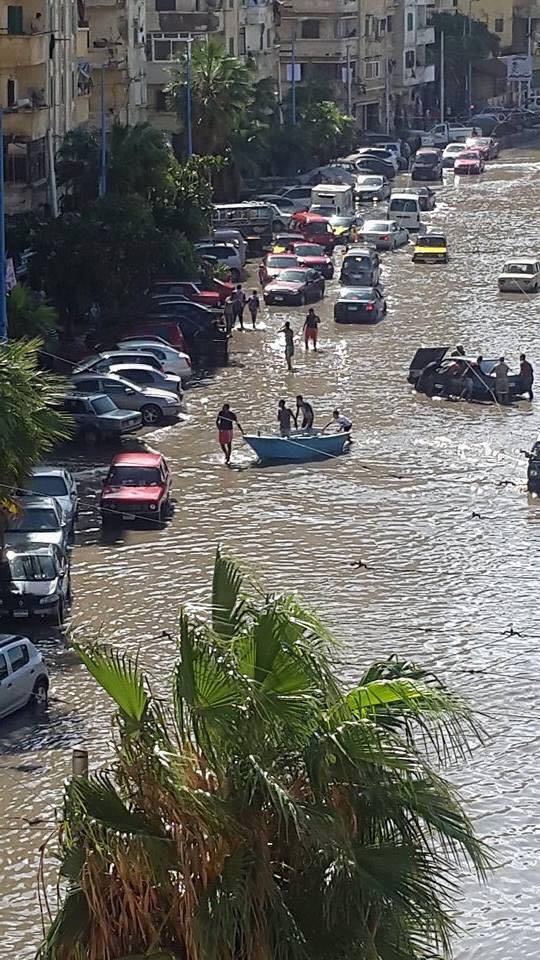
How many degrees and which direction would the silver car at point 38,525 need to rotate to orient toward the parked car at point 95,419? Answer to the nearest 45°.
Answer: approximately 180°

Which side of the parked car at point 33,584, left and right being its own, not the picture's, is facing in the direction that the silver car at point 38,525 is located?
back

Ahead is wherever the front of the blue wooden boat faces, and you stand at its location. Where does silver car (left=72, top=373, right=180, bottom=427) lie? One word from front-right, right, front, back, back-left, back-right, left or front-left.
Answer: front-right

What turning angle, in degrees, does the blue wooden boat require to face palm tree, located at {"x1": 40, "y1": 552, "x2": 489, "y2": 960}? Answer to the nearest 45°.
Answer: approximately 90° to its left

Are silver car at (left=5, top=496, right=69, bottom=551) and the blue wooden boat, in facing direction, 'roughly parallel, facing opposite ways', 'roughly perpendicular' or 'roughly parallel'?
roughly perpendicular

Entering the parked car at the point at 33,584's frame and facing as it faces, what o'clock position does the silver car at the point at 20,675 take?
The silver car is roughly at 12 o'clock from the parked car.

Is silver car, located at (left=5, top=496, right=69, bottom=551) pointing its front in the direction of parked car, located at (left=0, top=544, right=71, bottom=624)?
yes

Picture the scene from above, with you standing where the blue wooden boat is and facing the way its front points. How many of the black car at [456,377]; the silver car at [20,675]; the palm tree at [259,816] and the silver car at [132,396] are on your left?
2

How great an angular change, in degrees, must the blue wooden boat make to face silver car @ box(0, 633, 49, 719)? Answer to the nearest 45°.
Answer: approximately 90° to its left

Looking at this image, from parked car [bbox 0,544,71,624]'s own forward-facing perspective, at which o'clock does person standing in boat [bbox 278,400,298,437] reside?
The person standing in boat is roughly at 7 o'clock from the parked car.

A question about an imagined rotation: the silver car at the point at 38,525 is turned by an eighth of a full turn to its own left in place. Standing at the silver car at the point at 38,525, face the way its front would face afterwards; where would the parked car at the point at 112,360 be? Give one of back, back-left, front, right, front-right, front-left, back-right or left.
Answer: back-left

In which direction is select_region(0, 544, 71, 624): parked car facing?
toward the camera

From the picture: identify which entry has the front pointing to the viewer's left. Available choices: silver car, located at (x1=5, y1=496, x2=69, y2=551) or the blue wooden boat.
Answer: the blue wooden boat

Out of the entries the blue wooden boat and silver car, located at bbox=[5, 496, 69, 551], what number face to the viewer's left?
1
